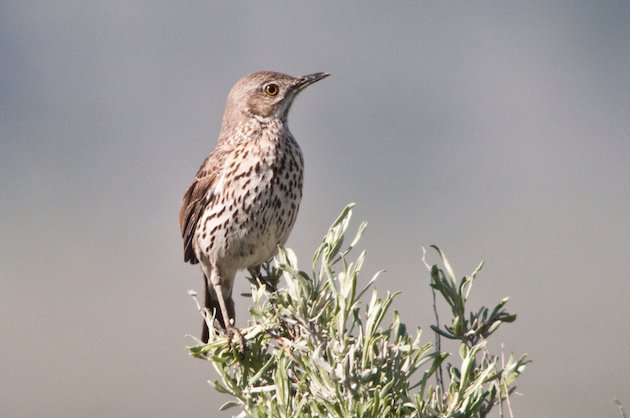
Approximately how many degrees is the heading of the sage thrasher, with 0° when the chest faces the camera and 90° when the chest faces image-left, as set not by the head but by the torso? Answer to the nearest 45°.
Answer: approximately 315°
